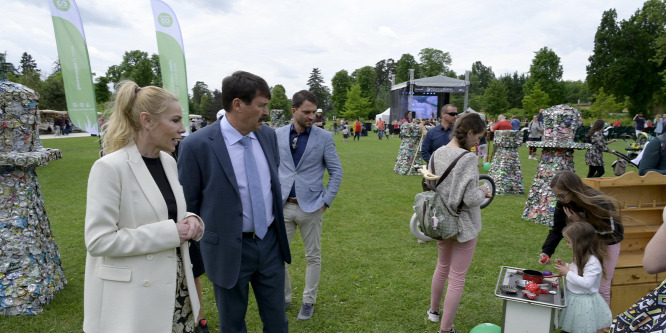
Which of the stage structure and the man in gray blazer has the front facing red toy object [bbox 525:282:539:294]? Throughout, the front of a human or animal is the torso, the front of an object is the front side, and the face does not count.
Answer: the stage structure

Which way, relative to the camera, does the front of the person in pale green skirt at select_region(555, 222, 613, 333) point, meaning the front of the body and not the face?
to the viewer's left

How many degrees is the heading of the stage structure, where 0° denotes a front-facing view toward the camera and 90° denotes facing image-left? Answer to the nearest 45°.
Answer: approximately 0°

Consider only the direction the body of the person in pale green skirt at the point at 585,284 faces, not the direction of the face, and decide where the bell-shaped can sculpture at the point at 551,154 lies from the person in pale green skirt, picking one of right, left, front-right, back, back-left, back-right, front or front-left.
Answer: right

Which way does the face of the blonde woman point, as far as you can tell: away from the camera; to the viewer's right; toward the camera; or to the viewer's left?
to the viewer's right

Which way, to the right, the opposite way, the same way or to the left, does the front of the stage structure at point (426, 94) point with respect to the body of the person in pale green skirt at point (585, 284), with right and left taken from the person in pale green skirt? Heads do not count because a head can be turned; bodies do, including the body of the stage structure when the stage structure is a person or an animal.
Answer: to the left

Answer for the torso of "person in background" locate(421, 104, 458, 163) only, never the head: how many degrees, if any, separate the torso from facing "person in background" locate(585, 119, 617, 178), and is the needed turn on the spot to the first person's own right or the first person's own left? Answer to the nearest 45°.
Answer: approximately 90° to the first person's own left

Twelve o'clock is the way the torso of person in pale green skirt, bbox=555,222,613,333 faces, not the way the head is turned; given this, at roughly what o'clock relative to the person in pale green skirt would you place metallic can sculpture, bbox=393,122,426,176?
The metallic can sculpture is roughly at 2 o'clock from the person in pale green skirt.

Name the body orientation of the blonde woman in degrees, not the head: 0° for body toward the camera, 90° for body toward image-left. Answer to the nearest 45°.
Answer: approximately 315°

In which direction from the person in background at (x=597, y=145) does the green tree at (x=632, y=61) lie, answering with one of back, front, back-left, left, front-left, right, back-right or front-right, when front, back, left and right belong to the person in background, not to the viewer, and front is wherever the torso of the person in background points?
left

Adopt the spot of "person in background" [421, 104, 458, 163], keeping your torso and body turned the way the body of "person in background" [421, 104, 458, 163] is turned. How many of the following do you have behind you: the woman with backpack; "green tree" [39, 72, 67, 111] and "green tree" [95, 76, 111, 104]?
2

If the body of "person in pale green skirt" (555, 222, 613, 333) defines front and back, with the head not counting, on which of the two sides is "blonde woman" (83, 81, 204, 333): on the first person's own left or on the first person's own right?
on the first person's own left

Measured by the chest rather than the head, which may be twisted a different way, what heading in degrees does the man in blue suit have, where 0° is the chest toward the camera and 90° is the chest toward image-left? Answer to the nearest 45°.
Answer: approximately 315°

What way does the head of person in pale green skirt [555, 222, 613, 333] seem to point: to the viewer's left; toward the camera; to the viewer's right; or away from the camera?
to the viewer's left

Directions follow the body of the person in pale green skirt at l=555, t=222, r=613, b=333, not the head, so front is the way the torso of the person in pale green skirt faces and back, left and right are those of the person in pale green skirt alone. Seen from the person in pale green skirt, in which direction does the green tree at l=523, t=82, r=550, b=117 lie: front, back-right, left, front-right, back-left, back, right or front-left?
right
